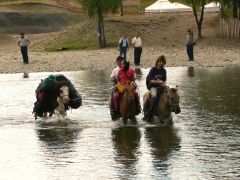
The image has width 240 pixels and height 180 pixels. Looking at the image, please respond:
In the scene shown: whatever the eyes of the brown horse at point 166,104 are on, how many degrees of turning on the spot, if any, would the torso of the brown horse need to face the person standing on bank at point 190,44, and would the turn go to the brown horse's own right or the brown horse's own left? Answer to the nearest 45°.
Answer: approximately 135° to the brown horse's own left

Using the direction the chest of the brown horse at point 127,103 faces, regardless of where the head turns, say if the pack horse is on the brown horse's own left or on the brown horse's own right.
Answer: on the brown horse's own right

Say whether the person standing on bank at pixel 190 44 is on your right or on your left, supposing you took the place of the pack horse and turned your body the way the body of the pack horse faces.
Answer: on your left

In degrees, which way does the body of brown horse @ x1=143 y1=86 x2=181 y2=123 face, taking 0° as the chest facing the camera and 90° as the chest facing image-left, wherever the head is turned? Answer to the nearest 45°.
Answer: approximately 315°

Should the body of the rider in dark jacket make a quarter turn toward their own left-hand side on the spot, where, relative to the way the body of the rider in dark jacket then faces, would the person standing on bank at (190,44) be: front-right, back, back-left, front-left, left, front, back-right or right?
front-left

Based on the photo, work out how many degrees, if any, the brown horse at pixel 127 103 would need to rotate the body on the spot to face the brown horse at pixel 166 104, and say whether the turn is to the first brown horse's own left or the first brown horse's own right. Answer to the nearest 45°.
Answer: approximately 90° to the first brown horse's own left

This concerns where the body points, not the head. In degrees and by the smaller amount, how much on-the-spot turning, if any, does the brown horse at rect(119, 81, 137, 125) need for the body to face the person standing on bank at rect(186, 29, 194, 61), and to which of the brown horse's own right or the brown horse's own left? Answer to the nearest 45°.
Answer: approximately 180°
